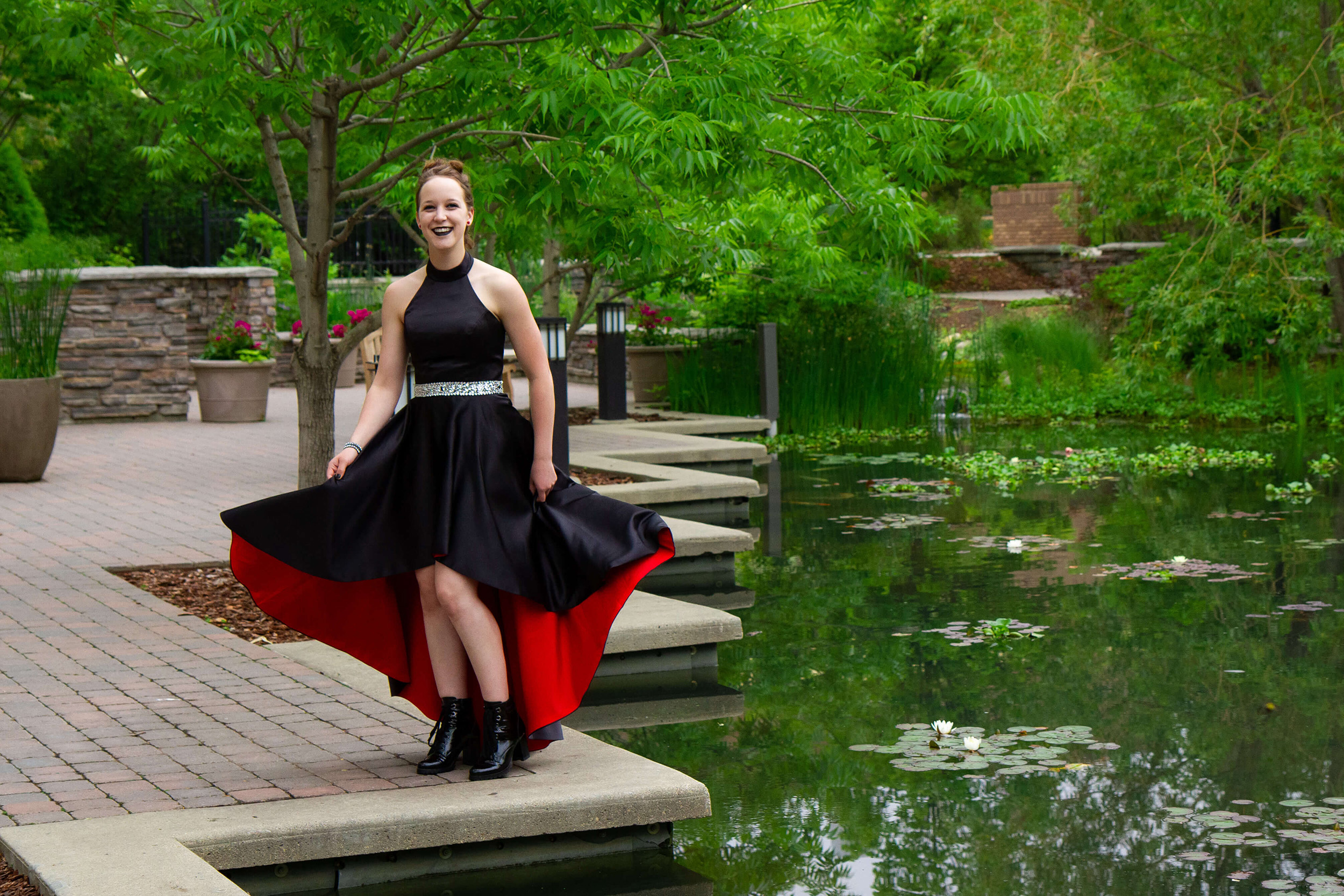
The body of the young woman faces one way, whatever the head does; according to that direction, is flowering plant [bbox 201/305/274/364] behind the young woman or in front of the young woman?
behind

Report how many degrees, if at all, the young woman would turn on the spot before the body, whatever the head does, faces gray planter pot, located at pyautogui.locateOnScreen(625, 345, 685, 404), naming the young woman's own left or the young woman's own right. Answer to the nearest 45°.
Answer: approximately 180°

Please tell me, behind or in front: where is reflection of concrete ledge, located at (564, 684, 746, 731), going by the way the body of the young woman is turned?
behind

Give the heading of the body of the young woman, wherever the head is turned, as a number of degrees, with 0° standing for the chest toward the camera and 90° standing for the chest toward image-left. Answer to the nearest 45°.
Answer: approximately 0°

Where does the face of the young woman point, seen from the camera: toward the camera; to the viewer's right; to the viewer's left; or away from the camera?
toward the camera

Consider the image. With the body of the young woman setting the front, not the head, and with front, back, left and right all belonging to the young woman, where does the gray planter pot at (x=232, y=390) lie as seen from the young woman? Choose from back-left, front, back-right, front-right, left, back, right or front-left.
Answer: back

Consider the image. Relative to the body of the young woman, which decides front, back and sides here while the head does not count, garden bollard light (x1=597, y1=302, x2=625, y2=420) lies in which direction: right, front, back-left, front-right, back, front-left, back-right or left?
back

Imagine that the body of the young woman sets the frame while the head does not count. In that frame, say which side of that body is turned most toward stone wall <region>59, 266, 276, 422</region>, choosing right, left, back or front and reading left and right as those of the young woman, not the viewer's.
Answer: back

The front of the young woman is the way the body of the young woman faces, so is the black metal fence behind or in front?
behind

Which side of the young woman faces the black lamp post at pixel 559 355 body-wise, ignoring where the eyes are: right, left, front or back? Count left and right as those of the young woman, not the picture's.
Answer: back

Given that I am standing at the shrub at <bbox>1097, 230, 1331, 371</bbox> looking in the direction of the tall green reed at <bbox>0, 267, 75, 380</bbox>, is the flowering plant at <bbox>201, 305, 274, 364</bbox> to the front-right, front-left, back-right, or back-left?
front-right
